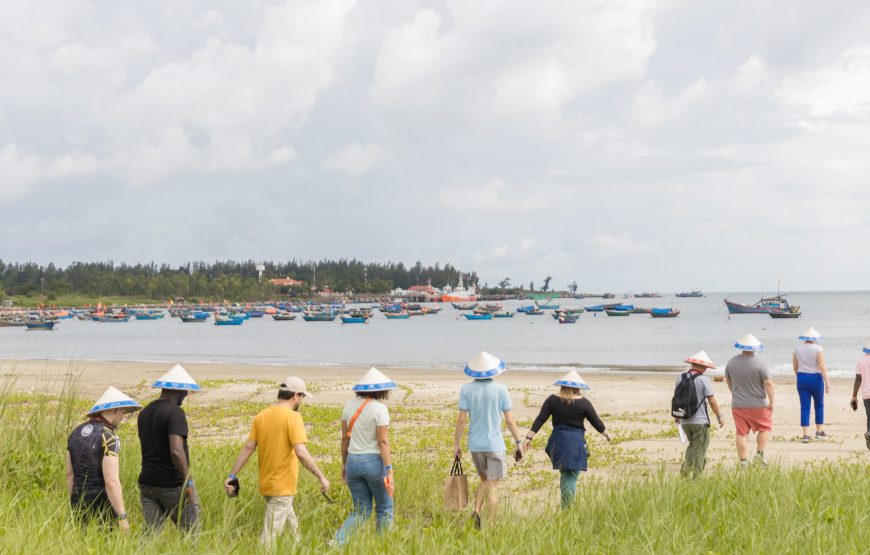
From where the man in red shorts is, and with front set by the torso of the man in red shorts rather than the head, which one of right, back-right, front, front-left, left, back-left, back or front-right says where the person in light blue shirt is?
back-left

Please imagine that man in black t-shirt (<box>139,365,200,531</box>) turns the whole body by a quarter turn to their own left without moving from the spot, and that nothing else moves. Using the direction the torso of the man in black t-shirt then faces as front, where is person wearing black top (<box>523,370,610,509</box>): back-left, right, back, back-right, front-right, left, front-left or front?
back-right

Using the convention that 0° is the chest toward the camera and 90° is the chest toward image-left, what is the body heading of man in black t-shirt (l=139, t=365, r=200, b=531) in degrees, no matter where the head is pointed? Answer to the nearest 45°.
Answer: approximately 225°

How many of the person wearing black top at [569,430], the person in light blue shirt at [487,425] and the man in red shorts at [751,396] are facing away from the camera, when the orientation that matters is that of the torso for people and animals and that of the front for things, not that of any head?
3

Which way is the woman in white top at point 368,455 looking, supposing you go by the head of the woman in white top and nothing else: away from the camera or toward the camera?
away from the camera

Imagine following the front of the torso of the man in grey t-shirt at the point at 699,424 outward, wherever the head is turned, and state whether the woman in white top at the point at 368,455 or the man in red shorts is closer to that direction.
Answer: the man in red shorts

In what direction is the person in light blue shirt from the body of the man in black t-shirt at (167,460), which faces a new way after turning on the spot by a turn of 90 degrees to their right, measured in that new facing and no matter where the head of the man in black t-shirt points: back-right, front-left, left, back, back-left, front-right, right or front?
front-left

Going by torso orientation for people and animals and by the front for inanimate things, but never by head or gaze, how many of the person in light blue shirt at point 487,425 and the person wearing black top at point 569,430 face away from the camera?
2

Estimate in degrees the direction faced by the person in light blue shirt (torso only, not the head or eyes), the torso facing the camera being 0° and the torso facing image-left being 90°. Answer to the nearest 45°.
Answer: approximately 180°

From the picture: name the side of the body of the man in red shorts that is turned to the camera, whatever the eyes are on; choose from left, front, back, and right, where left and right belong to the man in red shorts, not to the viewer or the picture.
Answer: back

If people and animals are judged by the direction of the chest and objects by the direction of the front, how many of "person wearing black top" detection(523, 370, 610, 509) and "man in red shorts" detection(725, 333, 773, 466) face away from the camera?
2

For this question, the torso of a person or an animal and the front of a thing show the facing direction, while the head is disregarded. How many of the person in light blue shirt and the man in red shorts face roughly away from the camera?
2

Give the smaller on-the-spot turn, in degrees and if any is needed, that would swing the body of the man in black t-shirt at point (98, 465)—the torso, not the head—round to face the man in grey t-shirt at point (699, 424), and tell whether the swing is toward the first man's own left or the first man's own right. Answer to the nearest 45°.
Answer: approximately 45° to the first man's own right

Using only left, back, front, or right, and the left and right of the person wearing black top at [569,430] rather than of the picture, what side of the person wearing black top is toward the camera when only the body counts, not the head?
back

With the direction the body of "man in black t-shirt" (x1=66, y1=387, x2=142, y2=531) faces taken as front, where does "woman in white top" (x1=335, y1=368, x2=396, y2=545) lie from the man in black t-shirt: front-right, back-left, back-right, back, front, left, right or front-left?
front-right

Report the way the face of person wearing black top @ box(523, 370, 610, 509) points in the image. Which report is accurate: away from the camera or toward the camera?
away from the camera

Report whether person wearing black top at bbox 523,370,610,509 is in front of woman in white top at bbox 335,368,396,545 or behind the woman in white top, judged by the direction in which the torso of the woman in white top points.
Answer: in front
